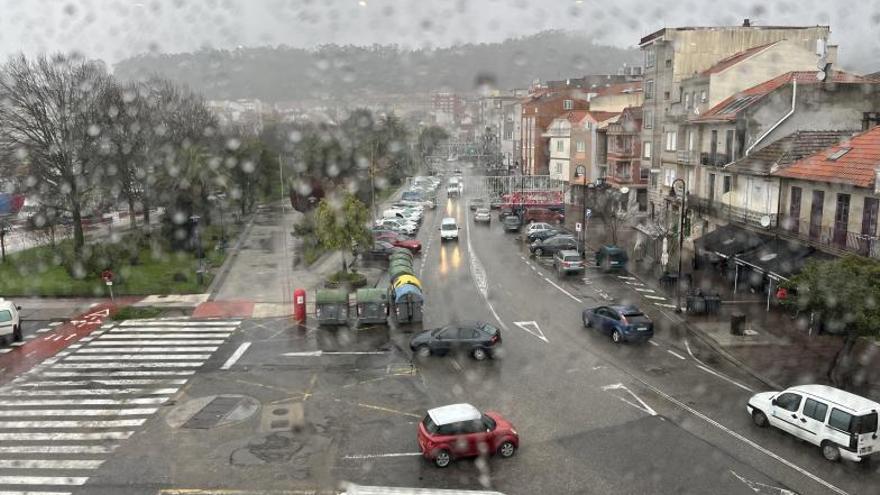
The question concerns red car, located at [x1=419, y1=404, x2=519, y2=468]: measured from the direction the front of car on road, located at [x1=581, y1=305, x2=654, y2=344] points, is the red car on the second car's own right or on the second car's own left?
on the second car's own left

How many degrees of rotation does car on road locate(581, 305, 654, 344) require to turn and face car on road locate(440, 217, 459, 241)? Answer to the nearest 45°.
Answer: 0° — it already faces it

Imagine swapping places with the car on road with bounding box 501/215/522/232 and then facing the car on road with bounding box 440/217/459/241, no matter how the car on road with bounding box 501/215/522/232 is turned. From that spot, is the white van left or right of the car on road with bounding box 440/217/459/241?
left

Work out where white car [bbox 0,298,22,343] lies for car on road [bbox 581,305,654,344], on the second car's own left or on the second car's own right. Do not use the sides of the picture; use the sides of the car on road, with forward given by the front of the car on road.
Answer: on the second car's own left

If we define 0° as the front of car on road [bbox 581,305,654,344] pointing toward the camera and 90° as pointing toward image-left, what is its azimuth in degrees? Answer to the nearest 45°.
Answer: approximately 135°

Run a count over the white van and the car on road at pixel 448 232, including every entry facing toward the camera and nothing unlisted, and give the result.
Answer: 1

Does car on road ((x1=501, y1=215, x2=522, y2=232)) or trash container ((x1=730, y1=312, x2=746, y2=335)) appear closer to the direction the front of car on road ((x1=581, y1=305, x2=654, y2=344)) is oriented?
the car on road

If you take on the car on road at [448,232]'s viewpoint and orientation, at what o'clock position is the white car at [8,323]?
The white car is roughly at 1 o'clock from the car on road.
